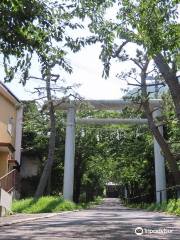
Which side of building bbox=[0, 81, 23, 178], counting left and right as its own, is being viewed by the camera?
right

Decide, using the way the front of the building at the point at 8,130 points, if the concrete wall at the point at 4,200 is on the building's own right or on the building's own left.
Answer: on the building's own right

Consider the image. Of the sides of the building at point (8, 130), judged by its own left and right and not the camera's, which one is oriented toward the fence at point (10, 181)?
right

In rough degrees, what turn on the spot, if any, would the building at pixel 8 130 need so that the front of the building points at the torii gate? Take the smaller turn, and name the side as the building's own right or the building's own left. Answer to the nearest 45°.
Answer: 0° — it already faces it

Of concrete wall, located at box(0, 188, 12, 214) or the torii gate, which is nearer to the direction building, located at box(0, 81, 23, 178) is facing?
the torii gate
